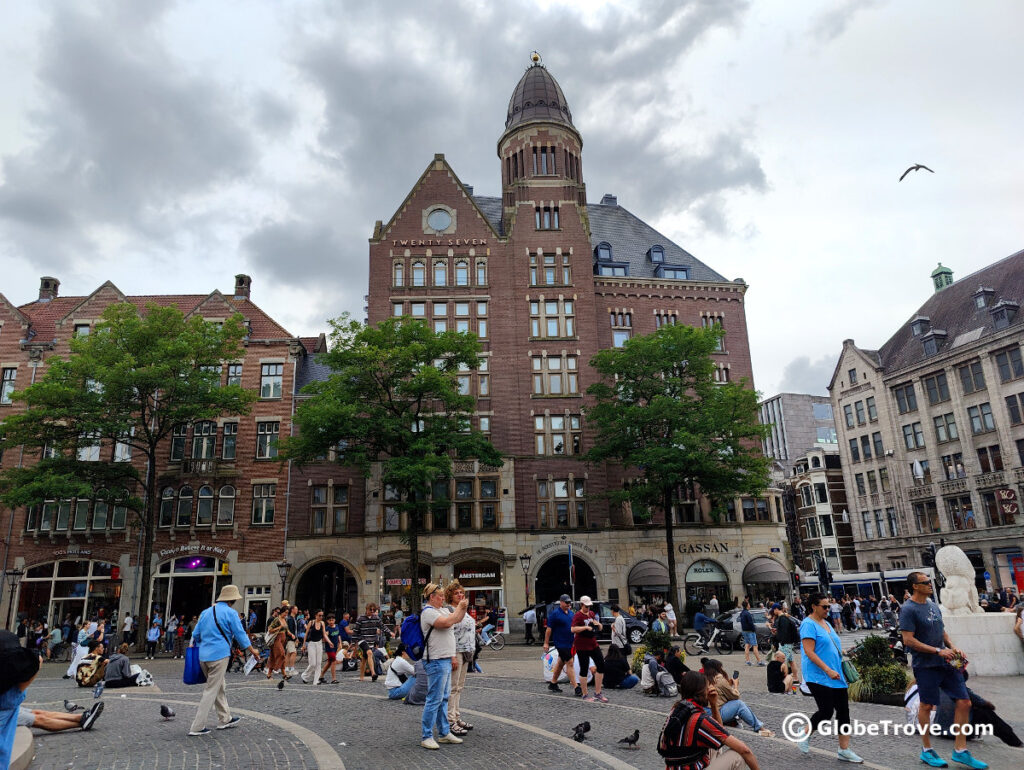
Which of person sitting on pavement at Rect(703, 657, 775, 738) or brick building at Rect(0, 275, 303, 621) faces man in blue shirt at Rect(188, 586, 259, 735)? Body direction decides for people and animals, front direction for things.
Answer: the brick building

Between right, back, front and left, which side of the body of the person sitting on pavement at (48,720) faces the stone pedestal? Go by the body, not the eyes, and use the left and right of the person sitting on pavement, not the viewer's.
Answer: front

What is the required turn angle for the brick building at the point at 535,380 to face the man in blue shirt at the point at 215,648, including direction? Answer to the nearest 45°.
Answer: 0° — it already faces them

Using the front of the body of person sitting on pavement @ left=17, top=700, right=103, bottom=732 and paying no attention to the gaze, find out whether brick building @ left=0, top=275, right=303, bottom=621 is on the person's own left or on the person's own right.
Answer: on the person's own left

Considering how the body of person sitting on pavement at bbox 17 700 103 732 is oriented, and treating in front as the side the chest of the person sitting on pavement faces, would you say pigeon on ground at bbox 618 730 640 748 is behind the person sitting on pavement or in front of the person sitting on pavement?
in front

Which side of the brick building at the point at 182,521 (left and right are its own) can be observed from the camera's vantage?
front

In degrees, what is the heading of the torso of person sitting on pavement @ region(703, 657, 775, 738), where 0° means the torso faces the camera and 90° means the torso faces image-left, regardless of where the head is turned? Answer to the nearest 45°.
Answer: approximately 270°

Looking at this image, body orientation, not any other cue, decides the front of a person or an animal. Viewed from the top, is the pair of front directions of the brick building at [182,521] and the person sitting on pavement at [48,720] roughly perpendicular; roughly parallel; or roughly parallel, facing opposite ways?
roughly perpendicular

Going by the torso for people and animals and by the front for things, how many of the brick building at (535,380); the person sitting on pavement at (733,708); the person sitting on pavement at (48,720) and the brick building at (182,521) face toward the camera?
2

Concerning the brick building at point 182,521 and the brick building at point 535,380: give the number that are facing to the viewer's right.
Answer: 0

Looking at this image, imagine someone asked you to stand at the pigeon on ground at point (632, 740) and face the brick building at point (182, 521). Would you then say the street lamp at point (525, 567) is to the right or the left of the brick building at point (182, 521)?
right

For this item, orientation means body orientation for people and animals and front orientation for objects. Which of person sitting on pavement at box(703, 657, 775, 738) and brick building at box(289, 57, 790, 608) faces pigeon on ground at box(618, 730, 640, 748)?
the brick building

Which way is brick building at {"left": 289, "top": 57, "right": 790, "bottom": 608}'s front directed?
toward the camera

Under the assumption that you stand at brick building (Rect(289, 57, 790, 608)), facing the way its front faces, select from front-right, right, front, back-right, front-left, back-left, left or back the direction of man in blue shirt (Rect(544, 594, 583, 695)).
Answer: front

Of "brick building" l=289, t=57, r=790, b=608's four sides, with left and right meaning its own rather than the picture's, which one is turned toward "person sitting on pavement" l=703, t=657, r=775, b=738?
front

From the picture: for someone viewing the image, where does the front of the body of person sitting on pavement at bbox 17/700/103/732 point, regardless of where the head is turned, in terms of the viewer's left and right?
facing to the right of the viewer

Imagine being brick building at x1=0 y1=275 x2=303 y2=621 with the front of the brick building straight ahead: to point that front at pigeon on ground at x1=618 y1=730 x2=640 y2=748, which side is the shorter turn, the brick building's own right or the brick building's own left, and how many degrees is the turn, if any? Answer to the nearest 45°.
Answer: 0° — it already faces it

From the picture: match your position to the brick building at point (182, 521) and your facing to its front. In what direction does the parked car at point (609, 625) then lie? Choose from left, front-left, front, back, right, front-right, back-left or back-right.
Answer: front-left
